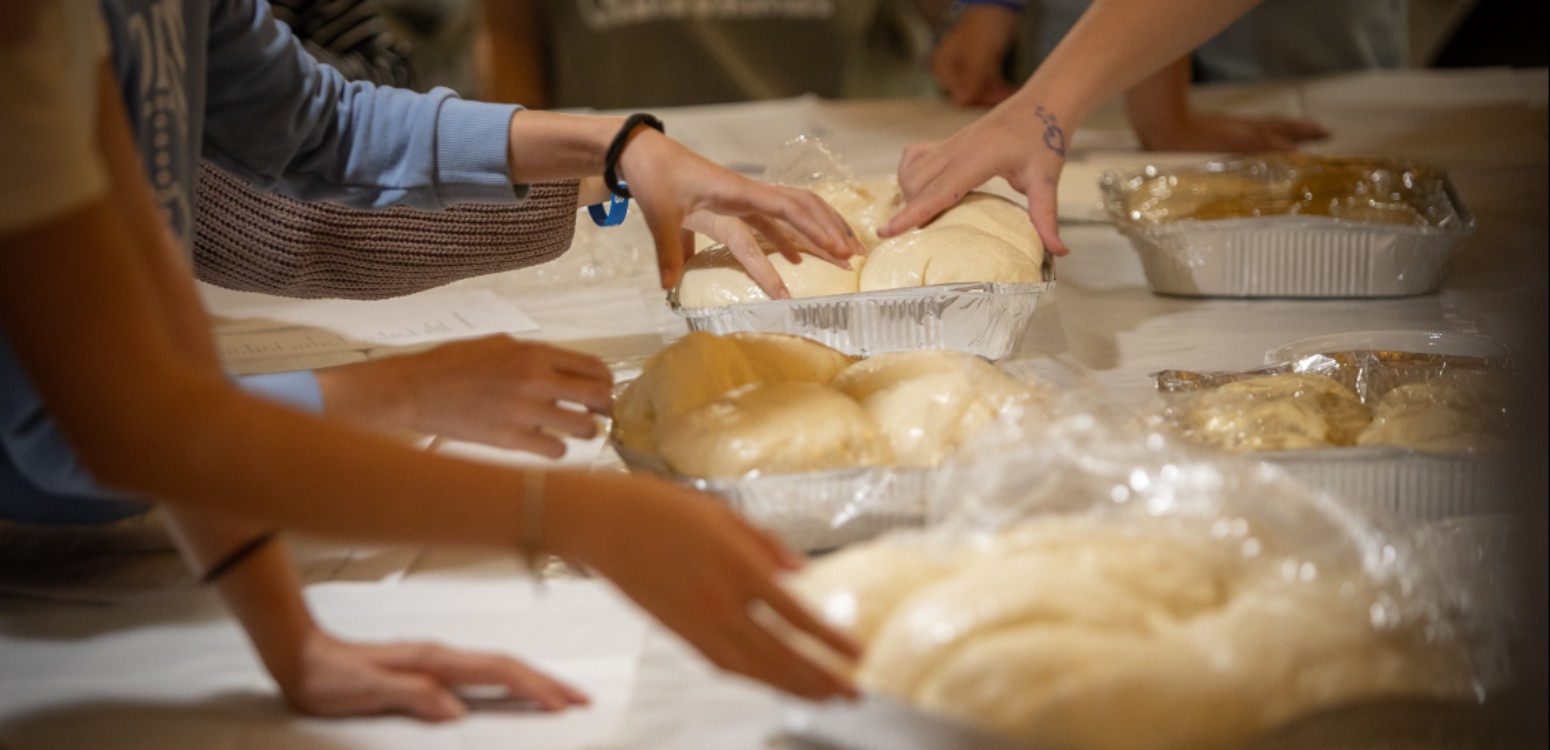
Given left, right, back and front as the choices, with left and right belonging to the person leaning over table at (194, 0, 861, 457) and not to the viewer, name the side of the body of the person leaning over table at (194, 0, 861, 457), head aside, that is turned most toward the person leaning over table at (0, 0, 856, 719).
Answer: right

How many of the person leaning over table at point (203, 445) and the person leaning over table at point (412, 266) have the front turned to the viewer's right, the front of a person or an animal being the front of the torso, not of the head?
2

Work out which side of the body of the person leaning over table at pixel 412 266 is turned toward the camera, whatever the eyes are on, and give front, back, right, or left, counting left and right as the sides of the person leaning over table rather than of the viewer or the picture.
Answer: right

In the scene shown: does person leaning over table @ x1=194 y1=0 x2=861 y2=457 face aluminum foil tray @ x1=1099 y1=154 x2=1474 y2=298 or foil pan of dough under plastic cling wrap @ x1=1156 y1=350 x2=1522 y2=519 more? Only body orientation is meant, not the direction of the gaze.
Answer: the aluminum foil tray

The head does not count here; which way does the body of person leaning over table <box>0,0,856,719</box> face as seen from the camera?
to the viewer's right

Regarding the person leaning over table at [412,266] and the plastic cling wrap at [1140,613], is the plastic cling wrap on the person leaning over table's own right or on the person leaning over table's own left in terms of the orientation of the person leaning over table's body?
on the person leaning over table's own right
